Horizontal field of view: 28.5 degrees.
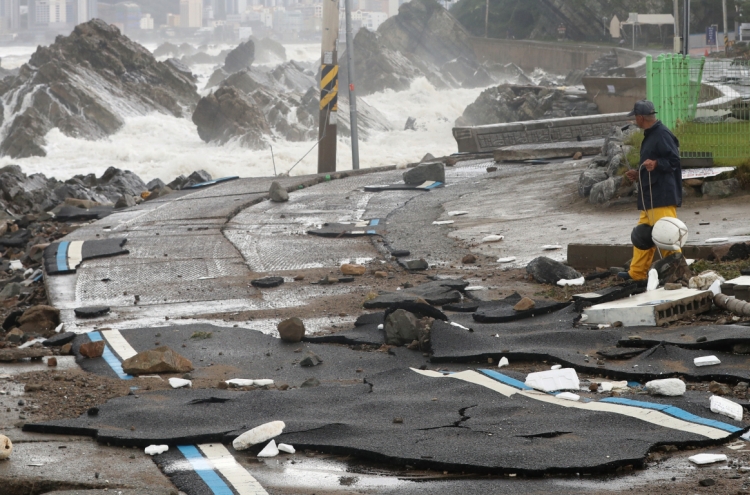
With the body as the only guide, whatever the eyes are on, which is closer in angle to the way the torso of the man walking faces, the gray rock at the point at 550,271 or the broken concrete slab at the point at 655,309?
the gray rock

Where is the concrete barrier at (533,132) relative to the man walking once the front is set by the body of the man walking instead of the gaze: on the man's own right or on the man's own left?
on the man's own right

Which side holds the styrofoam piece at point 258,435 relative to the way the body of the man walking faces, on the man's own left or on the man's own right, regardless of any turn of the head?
on the man's own left

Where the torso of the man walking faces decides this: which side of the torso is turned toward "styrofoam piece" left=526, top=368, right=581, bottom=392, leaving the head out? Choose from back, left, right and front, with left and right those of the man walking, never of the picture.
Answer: left

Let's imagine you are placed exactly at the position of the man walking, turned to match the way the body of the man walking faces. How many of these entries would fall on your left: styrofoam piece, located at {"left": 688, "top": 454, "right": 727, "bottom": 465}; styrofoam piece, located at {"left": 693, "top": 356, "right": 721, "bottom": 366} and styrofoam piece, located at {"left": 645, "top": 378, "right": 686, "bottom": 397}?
3

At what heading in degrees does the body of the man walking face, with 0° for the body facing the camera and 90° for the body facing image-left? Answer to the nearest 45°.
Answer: approximately 90°

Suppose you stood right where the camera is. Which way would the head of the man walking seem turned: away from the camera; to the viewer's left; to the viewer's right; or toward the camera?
to the viewer's left

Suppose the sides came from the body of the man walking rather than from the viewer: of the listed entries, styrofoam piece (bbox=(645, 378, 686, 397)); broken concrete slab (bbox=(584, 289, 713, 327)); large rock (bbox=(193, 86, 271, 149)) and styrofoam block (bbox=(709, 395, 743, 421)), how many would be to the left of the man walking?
3

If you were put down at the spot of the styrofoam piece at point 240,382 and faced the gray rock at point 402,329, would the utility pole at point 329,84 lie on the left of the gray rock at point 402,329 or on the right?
left

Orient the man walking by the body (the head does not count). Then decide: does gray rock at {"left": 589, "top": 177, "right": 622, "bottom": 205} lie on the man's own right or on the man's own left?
on the man's own right
